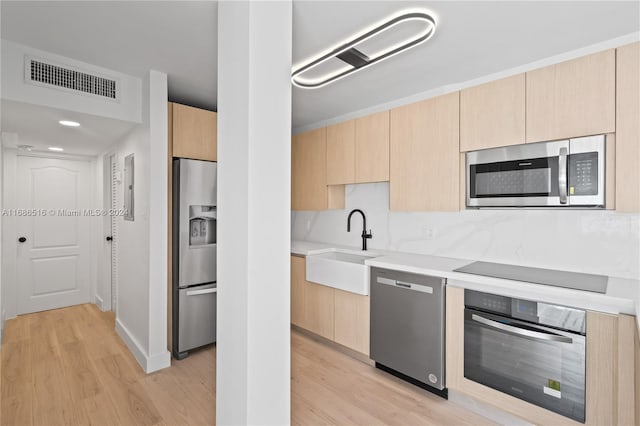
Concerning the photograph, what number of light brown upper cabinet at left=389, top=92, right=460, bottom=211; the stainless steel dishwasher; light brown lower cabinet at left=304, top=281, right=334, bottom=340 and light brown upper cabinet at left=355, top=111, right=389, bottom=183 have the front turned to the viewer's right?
0

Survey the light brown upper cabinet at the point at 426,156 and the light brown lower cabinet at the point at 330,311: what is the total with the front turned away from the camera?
0

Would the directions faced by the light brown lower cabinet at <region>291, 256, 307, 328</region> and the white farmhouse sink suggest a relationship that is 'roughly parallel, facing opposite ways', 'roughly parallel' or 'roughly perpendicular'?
roughly parallel

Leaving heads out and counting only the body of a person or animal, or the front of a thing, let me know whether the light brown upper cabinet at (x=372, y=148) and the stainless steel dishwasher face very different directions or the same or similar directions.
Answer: same or similar directions

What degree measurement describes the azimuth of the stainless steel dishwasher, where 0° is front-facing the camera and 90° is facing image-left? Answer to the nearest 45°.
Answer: approximately 45°

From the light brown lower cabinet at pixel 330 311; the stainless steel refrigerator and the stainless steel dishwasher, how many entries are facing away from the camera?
0

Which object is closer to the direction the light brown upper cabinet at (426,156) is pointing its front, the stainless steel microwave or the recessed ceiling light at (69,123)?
the recessed ceiling light

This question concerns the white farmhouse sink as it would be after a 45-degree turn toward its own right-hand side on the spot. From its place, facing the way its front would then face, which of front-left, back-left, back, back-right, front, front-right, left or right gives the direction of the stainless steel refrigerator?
front

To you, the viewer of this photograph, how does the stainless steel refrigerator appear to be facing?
facing the viewer and to the right of the viewer

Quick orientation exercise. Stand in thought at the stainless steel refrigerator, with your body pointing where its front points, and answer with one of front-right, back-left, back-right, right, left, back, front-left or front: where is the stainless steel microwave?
front

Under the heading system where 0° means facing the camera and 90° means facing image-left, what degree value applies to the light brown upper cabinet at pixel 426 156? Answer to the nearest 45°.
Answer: approximately 45°

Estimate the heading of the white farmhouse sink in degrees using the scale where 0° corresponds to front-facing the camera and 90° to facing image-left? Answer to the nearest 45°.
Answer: approximately 45°

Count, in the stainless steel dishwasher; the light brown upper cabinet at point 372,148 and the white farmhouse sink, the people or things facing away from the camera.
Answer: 0

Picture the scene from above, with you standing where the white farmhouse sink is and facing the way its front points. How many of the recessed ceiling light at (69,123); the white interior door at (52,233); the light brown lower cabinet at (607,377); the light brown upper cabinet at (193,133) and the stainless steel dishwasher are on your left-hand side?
2

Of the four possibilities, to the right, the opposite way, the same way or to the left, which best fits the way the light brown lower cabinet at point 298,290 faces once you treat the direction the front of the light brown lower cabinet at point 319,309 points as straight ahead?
the same way

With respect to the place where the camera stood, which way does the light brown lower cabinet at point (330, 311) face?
facing the viewer and to the left of the viewer
